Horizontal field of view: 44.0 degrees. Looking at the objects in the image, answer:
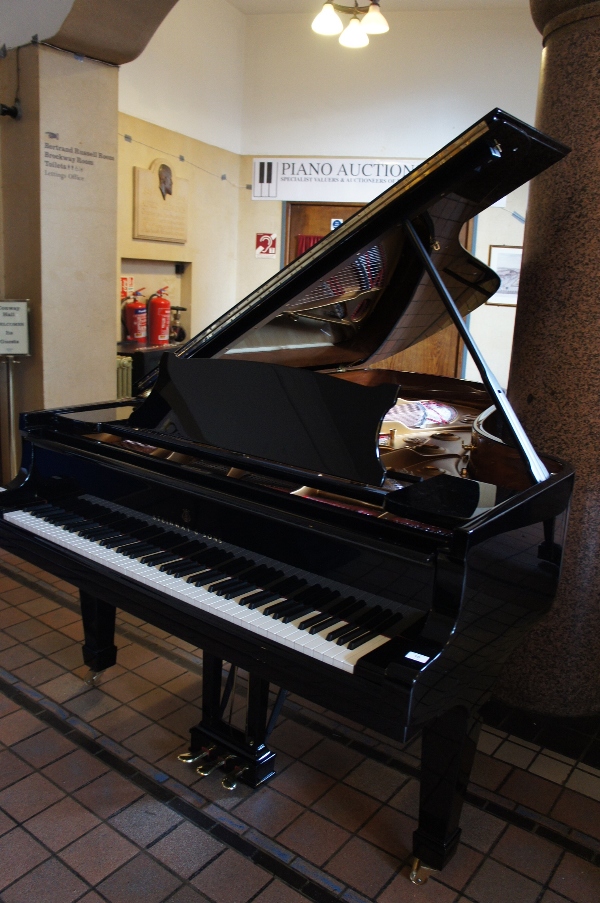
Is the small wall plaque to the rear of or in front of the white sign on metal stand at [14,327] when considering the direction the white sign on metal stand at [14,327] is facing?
to the rear

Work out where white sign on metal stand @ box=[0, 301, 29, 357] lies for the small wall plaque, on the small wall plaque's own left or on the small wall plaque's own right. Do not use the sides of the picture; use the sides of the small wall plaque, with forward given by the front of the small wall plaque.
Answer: on the small wall plaque's own right

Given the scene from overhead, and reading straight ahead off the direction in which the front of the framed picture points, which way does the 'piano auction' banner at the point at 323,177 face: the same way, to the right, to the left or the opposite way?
the same way

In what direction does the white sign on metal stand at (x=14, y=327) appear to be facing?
toward the camera

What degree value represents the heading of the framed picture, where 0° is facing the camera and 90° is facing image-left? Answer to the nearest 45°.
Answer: approximately 0°

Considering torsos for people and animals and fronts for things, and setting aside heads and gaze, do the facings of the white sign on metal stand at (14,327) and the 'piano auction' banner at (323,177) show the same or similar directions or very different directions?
same or similar directions

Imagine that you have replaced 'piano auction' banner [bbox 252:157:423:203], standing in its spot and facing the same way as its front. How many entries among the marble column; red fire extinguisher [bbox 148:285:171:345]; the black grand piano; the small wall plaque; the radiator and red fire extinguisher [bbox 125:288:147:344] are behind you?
0

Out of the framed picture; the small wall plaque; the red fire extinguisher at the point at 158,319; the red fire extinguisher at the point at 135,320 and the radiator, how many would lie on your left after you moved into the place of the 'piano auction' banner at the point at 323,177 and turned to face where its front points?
1

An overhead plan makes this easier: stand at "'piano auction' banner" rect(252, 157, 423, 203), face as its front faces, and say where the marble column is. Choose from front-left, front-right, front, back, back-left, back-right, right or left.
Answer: front

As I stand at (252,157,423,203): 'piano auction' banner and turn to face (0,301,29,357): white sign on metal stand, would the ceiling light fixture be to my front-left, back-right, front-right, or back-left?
front-left

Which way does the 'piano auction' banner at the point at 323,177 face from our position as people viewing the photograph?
facing the viewer

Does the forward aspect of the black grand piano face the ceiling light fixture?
no

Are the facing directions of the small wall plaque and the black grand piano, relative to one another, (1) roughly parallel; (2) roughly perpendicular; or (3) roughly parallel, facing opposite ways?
roughly perpendicular

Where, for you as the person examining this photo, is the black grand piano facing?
facing the viewer and to the left of the viewer

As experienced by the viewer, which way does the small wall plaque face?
facing the viewer and to the right of the viewer

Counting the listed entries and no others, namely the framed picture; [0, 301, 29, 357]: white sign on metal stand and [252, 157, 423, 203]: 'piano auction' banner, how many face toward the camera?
3

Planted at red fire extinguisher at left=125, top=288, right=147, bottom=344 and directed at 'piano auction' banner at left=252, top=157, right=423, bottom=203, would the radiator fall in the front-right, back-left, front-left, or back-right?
back-right

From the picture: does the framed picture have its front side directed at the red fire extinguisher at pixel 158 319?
no
